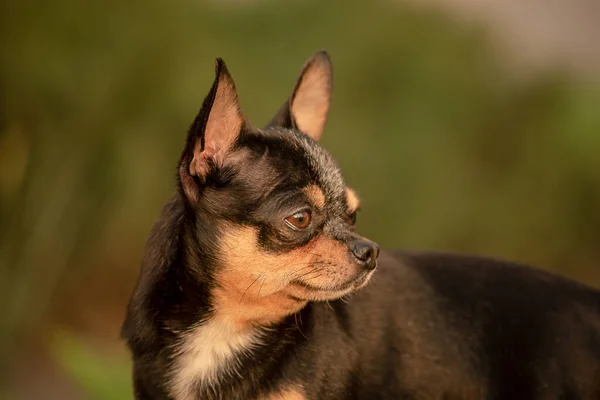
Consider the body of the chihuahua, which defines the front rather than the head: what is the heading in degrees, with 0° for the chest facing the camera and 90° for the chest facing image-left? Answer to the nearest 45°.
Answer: approximately 45°
